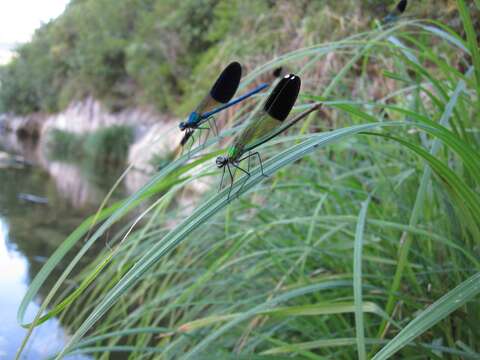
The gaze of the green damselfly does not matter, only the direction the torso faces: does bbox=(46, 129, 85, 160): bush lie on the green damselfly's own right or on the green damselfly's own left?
on the green damselfly's own right

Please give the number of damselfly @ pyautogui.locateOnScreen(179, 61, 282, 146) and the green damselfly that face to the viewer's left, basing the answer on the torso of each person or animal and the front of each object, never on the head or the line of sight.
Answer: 2

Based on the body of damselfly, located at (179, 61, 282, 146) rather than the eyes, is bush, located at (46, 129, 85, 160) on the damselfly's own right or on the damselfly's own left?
on the damselfly's own right

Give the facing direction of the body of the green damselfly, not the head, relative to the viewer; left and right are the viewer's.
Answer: facing to the left of the viewer

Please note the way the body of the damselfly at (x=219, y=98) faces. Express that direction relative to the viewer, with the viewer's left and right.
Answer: facing to the left of the viewer
